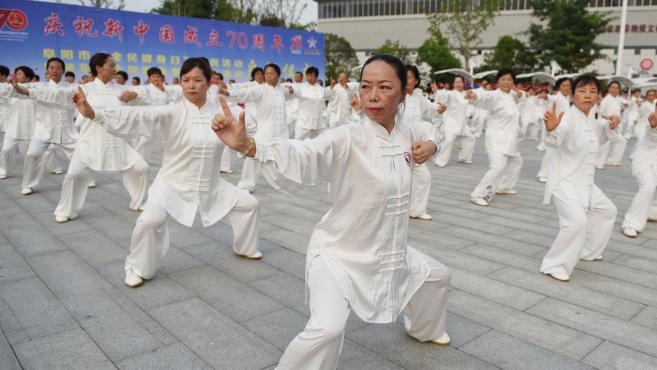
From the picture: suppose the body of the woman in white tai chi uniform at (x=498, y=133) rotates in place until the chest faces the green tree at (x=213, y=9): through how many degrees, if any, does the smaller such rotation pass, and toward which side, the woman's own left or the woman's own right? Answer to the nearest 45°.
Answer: approximately 135° to the woman's own right

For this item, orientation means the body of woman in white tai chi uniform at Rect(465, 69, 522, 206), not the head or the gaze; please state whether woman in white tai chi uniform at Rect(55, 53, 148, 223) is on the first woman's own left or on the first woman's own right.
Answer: on the first woman's own right

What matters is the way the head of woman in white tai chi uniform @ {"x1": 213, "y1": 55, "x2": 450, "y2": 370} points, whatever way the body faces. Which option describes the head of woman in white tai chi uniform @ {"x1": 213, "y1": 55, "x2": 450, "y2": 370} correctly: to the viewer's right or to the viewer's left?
to the viewer's left

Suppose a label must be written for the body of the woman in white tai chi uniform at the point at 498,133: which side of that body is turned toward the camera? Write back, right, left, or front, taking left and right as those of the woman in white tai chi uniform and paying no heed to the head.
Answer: front

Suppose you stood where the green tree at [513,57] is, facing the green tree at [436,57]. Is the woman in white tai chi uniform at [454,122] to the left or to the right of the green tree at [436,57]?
left

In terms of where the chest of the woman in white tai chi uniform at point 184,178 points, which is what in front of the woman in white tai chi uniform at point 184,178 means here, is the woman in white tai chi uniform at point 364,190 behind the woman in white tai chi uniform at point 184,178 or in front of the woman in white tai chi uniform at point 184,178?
in front

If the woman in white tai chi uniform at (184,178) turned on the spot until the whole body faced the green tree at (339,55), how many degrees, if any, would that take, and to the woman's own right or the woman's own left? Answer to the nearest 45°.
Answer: approximately 180°

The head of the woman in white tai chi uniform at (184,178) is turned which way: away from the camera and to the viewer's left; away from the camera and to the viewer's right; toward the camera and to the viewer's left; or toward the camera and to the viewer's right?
toward the camera and to the viewer's left

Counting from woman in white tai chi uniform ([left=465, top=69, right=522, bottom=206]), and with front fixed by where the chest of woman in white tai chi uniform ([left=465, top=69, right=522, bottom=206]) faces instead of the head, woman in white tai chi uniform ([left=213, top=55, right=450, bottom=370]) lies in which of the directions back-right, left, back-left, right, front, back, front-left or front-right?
front

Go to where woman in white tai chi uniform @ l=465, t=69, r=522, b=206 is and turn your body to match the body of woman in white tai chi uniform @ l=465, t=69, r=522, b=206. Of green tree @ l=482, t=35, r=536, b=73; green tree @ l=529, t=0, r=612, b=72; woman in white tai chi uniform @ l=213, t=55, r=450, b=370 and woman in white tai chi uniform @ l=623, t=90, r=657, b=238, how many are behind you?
2

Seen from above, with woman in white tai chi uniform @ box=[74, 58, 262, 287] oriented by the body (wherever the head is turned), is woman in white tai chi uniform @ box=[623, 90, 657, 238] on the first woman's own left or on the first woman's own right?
on the first woman's own left

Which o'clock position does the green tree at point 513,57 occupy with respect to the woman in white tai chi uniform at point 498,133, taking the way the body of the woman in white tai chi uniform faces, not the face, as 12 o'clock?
The green tree is roughly at 6 o'clock from the woman in white tai chi uniform.

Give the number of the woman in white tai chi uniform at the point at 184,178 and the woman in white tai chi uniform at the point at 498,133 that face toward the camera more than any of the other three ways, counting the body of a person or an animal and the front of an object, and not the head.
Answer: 2

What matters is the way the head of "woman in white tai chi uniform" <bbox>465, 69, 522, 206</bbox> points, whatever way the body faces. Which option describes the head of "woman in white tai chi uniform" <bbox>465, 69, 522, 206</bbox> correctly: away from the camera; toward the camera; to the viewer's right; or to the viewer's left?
toward the camera

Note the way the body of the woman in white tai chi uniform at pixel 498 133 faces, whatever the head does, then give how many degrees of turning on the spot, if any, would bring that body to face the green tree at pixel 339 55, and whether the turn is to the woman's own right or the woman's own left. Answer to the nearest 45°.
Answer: approximately 180°

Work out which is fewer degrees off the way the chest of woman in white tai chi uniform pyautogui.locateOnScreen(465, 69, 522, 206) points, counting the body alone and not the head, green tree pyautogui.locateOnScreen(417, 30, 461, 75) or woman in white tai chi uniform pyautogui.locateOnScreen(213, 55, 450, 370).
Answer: the woman in white tai chi uniform
